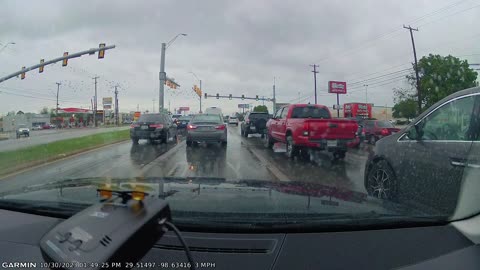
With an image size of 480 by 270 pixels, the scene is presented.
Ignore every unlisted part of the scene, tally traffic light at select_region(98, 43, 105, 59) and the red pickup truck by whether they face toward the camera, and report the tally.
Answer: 1

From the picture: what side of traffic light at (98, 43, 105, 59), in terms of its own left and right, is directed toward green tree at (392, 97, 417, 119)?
left

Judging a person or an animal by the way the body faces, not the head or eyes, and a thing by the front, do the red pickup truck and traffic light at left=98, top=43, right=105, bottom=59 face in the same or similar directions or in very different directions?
very different directions

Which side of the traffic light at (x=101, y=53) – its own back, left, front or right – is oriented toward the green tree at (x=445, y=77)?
left

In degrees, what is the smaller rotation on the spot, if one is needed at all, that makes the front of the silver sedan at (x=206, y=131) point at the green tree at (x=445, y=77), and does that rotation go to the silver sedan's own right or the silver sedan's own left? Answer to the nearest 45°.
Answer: approximately 45° to the silver sedan's own right

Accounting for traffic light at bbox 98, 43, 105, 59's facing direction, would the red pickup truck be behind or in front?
in front

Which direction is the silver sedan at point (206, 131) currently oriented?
away from the camera

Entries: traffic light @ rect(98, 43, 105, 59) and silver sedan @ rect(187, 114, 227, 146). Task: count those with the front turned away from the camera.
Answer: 1

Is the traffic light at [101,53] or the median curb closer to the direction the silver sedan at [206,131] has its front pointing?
the traffic light

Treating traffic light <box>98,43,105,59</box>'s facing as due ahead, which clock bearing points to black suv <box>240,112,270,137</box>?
The black suv is roughly at 10 o'clock from the traffic light.

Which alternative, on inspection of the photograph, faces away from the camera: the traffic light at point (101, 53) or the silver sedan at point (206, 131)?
the silver sedan

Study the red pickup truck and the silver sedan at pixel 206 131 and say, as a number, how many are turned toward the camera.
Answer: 0
